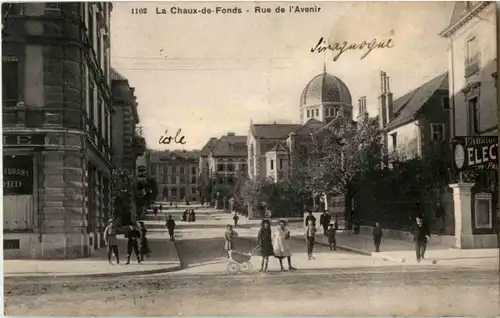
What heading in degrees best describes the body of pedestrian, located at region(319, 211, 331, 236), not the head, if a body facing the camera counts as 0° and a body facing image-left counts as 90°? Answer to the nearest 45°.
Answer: approximately 0°

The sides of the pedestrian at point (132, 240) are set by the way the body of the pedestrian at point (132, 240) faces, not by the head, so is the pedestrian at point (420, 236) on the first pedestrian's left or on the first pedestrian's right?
on the first pedestrian's left

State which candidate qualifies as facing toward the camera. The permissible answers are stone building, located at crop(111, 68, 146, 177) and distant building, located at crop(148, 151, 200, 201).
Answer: the distant building

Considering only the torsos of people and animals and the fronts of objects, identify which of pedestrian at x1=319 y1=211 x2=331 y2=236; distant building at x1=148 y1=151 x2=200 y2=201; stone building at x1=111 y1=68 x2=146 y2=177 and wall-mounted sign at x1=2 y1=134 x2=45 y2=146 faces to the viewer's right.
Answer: the stone building

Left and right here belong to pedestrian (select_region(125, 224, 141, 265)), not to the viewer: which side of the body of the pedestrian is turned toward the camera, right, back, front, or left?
front

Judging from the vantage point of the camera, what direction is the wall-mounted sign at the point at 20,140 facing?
facing the viewer

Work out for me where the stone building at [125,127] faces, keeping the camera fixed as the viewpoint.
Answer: facing to the right of the viewer

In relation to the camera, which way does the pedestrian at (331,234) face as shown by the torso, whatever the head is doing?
toward the camera
